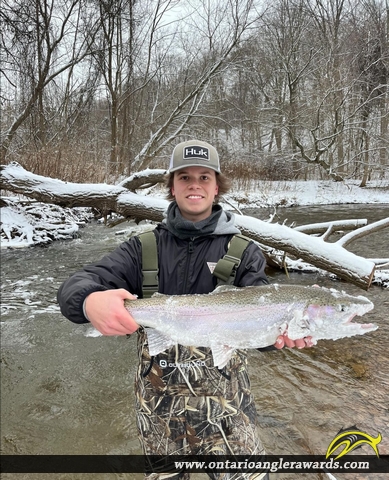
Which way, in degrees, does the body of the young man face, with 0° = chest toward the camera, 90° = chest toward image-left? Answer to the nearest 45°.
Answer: approximately 0°
